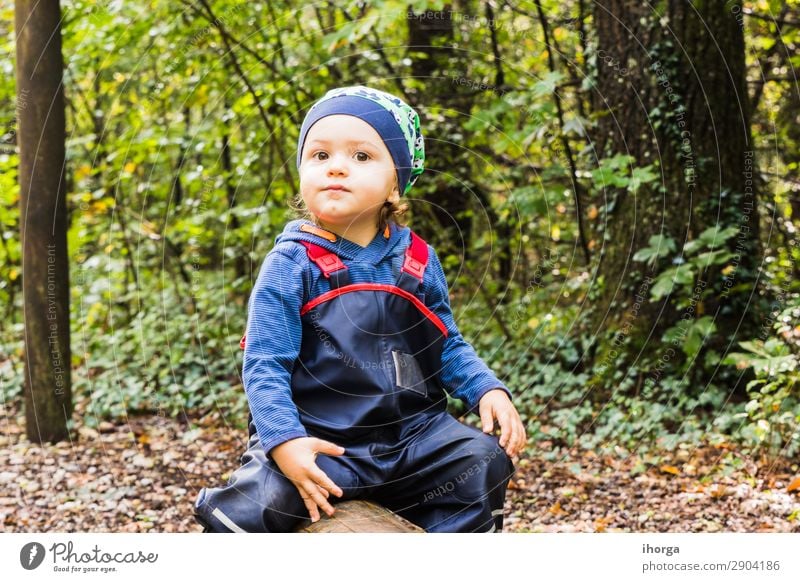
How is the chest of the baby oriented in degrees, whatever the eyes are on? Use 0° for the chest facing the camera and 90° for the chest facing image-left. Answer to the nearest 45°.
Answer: approximately 0°

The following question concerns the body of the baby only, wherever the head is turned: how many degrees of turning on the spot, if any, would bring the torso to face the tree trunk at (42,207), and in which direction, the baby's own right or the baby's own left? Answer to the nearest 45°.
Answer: approximately 135° to the baby's own right

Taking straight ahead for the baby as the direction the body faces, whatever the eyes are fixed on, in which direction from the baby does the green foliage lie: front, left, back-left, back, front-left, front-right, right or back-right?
back-left

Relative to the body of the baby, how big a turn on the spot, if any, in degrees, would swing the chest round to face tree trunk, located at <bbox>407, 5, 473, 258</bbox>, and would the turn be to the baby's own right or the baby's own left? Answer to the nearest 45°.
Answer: approximately 180°
